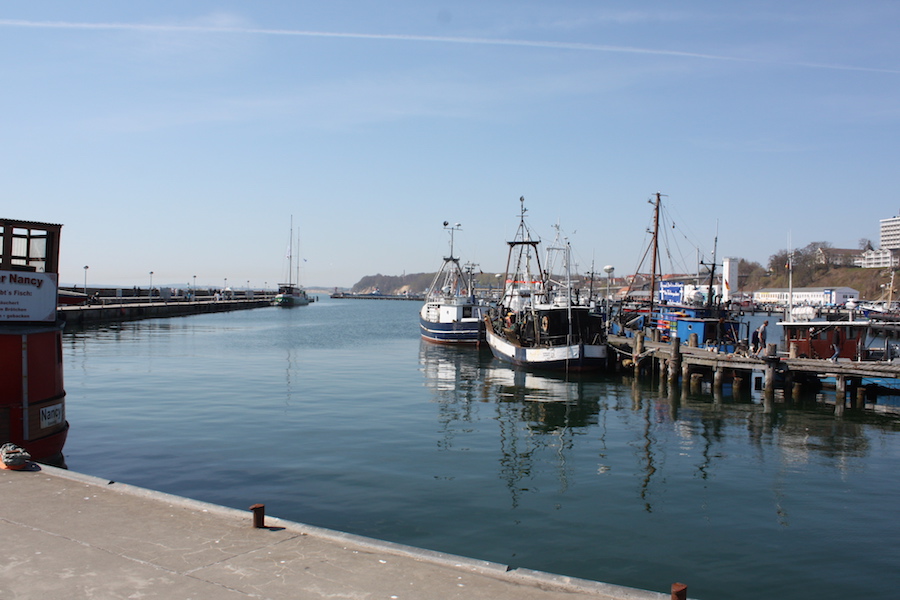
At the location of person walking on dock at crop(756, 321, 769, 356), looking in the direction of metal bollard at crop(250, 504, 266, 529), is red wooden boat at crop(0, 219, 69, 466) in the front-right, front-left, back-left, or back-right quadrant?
front-right

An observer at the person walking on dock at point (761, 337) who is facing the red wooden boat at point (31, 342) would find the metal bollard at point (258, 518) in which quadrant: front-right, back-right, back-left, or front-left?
front-left

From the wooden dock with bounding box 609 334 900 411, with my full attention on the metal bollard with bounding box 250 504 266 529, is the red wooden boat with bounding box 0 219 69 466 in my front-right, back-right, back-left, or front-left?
front-right
